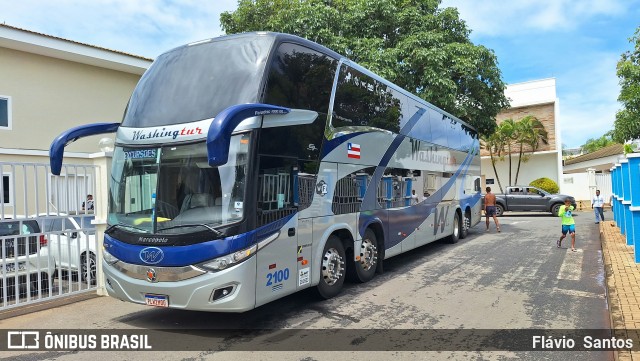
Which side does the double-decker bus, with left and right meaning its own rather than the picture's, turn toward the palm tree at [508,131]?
back

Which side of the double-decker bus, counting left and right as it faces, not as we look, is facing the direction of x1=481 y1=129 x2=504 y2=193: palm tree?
back

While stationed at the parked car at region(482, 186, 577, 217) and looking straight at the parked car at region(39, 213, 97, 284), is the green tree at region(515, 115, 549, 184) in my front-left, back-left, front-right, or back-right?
back-right

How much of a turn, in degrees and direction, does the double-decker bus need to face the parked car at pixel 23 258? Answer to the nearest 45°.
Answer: approximately 90° to its right

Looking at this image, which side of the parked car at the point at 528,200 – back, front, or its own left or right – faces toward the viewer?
right

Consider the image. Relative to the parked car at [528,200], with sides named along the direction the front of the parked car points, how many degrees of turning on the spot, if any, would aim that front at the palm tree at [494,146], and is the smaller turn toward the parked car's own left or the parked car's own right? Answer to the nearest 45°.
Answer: approximately 90° to the parked car's own left

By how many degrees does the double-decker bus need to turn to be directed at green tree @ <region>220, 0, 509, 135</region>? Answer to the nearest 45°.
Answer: approximately 180°

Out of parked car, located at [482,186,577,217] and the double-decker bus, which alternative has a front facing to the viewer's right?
the parked car

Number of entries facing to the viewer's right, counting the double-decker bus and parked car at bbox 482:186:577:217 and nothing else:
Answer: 1

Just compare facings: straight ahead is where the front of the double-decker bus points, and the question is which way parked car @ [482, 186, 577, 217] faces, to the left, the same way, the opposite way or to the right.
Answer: to the left

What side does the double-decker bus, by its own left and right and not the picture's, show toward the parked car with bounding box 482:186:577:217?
back

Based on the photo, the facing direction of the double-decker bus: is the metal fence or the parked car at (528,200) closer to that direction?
the metal fence

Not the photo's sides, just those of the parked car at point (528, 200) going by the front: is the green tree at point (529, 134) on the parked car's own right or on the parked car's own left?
on the parked car's own left
